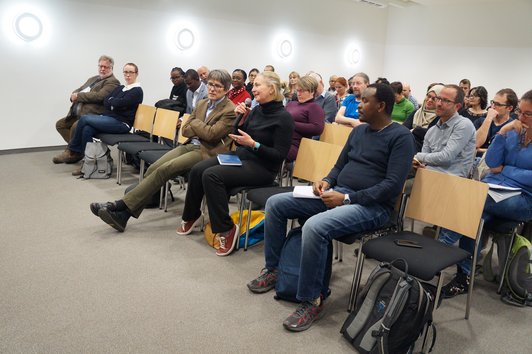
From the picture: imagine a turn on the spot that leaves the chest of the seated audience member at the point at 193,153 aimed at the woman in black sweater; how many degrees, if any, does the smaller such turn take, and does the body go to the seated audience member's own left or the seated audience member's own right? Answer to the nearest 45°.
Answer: approximately 90° to the seated audience member's own left

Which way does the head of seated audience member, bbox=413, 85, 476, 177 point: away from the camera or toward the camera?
toward the camera

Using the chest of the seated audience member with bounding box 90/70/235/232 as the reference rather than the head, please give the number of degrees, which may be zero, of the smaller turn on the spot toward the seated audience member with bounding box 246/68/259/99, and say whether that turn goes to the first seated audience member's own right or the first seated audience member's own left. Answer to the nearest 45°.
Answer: approximately 135° to the first seated audience member's own right

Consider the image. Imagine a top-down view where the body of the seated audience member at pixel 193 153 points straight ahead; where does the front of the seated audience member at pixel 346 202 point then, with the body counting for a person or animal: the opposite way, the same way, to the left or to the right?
the same way

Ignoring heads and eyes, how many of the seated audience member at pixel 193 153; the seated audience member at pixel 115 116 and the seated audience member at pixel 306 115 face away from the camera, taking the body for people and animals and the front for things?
0

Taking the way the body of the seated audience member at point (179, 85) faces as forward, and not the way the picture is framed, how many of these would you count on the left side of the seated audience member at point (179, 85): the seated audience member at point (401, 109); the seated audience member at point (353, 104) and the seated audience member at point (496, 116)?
3

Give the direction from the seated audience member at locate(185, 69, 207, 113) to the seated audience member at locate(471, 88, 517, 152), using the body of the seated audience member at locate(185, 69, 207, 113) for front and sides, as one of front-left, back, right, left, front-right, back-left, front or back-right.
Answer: left

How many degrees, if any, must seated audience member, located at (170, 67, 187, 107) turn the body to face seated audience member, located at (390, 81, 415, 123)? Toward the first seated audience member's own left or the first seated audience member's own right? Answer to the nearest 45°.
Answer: approximately 90° to the first seated audience member's own left

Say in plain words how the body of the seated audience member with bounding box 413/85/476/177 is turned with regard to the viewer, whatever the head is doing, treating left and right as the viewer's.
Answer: facing the viewer and to the left of the viewer

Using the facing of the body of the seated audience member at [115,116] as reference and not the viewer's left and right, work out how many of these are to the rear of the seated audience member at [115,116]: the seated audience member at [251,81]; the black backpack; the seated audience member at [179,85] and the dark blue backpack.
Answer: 2

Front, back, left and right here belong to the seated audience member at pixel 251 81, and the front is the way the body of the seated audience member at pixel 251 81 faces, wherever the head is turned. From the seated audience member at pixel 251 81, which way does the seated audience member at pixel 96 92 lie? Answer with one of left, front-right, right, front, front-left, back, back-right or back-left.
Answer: front

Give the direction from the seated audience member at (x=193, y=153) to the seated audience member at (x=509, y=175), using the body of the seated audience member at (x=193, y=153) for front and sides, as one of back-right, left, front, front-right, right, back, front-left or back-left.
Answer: left

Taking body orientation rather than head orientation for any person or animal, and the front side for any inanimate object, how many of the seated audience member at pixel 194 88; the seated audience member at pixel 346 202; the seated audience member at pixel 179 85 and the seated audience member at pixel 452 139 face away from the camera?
0
